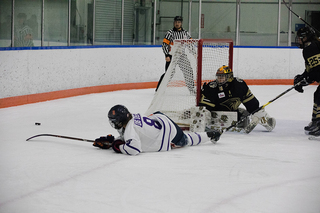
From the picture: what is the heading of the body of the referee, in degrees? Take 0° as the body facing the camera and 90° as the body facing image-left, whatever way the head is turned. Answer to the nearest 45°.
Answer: approximately 0°

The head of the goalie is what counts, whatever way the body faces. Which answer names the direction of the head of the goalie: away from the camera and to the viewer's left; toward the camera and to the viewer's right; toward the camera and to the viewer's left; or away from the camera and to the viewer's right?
toward the camera and to the viewer's left

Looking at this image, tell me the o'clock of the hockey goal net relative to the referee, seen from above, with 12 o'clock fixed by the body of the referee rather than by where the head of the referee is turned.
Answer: The hockey goal net is roughly at 12 o'clock from the referee.

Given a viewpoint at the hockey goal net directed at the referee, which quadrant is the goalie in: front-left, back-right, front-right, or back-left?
back-right

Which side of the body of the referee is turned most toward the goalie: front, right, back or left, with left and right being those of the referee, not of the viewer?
front

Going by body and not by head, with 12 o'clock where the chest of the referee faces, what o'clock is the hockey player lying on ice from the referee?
The hockey player lying on ice is roughly at 12 o'clock from the referee.
